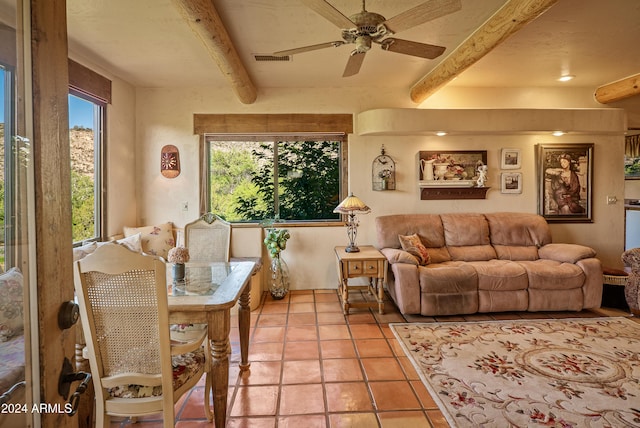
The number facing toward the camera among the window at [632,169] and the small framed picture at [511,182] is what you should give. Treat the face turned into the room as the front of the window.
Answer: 2

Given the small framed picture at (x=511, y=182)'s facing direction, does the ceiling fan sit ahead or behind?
ahead

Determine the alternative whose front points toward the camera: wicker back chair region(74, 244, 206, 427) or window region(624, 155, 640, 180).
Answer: the window

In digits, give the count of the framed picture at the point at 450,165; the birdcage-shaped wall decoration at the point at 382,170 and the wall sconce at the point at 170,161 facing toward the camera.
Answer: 3

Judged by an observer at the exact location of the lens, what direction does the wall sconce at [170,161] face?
facing the viewer

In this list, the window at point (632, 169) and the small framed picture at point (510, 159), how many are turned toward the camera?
2

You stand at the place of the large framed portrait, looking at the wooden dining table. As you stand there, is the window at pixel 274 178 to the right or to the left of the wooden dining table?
right

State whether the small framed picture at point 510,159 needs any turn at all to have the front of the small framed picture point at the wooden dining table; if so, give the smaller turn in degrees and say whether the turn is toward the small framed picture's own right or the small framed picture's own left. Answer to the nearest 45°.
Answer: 0° — it already faces it

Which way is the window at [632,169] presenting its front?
toward the camera

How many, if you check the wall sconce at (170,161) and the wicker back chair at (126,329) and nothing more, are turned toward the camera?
1

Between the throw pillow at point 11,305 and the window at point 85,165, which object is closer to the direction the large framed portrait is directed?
the throw pillow

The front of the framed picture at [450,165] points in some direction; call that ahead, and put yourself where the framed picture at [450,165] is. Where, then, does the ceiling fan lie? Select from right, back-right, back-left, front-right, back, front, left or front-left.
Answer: front

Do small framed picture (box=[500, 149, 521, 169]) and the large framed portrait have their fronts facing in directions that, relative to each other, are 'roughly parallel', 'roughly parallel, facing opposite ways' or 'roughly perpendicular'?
roughly parallel

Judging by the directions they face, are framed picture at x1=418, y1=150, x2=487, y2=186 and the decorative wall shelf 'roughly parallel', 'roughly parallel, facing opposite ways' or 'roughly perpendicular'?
roughly parallel

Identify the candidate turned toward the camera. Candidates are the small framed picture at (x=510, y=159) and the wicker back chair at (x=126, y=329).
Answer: the small framed picture

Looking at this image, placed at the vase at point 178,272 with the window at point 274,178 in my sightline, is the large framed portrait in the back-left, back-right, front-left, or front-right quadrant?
front-right
